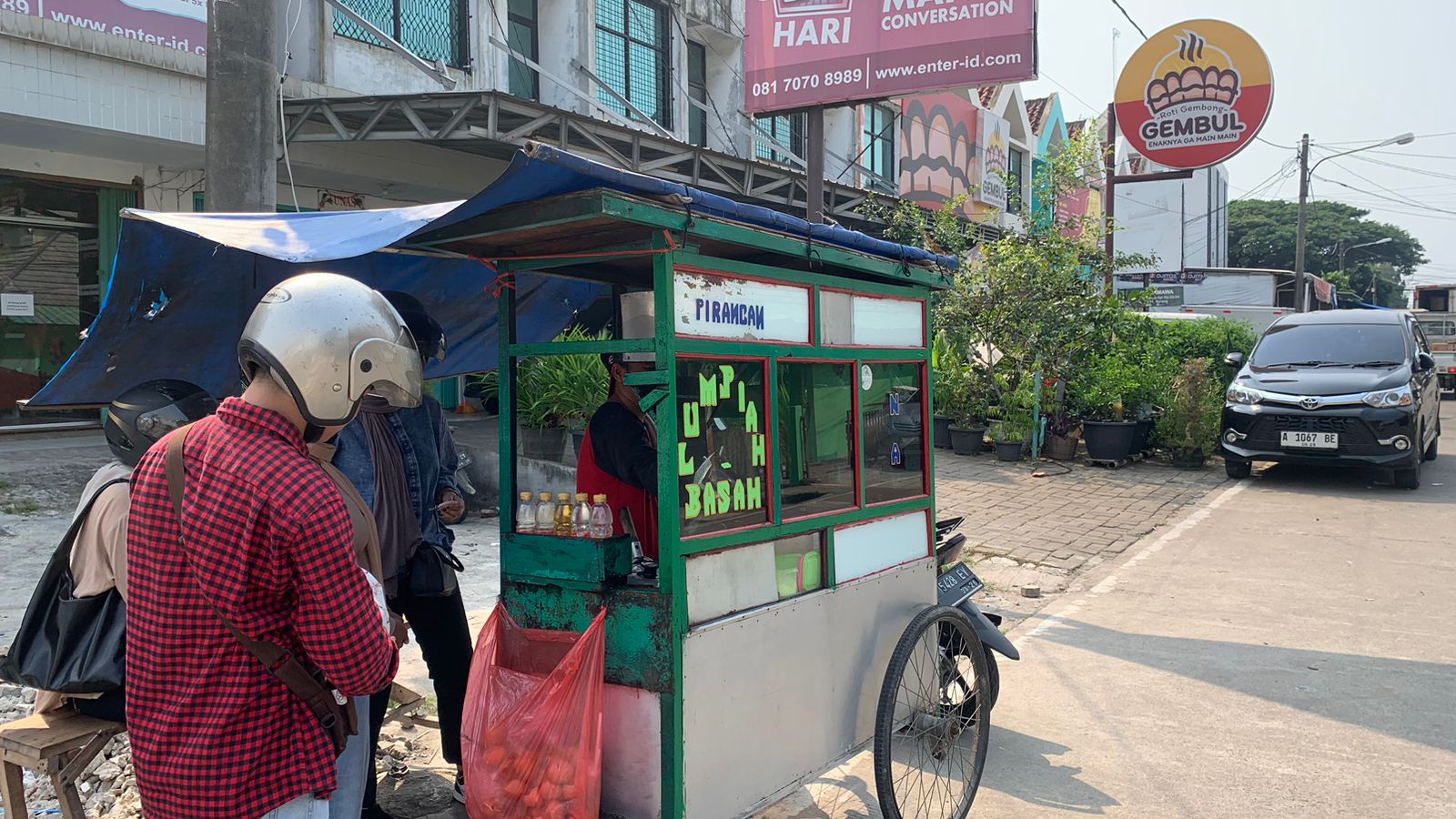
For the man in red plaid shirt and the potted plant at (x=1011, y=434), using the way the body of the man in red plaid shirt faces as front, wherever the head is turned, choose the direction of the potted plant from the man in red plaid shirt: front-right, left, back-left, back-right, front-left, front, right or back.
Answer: front

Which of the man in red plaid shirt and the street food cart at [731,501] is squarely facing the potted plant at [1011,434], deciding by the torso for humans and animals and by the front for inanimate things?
the man in red plaid shirt

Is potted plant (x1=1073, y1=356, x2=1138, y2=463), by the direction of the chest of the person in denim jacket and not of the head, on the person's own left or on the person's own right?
on the person's own left

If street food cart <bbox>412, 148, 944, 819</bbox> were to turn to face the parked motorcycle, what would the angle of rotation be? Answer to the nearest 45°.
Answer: approximately 90° to its left

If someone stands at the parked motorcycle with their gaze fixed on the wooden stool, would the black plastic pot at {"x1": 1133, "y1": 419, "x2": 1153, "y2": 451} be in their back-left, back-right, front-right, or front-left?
back-right

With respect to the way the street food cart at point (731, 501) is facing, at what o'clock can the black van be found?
The black van is roughly at 9 o'clock from the street food cart.

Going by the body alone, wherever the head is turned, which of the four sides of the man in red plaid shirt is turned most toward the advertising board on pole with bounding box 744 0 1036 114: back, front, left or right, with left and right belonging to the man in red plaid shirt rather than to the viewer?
front

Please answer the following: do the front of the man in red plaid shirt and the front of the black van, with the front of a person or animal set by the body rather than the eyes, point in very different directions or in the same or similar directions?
very different directions

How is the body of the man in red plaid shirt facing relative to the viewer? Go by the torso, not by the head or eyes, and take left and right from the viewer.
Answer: facing away from the viewer and to the right of the viewer

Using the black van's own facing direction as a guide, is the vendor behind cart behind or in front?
in front

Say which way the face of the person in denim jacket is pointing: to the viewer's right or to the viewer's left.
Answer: to the viewer's right

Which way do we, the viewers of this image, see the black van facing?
facing the viewer

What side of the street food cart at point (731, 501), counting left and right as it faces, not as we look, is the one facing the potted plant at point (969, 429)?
left

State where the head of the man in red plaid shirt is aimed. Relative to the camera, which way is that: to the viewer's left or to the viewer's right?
to the viewer's right

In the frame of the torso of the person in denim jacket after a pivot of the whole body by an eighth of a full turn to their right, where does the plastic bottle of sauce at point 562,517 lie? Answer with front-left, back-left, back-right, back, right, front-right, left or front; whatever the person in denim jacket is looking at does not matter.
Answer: left

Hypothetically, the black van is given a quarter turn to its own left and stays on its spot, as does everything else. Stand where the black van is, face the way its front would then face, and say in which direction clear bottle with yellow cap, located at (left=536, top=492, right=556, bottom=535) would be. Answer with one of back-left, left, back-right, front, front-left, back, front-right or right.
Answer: right
